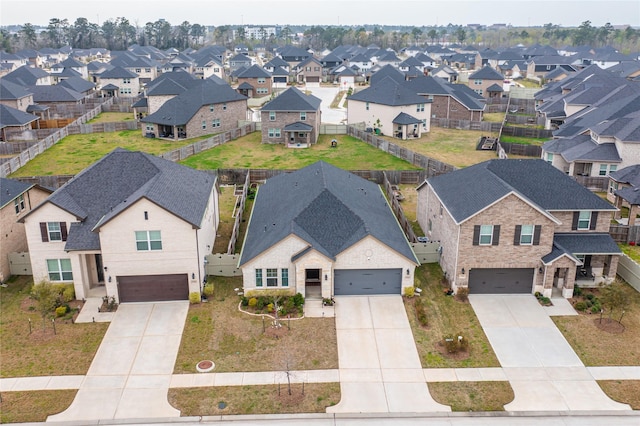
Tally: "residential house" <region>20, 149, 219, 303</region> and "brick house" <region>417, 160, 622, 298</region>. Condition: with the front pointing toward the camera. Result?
2

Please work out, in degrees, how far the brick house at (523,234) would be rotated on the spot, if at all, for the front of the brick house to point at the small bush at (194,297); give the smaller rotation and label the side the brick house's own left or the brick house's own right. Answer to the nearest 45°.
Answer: approximately 45° to the brick house's own right

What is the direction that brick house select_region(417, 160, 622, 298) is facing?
toward the camera

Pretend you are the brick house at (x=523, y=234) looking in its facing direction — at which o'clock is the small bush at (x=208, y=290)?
The small bush is roughly at 2 o'clock from the brick house.

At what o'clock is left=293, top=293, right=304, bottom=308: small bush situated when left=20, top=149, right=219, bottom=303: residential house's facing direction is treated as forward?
The small bush is roughly at 10 o'clock from the residential house.

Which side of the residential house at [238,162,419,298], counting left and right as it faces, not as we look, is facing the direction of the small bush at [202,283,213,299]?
right

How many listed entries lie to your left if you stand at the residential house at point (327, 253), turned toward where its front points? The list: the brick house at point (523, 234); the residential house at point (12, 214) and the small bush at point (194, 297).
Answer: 1

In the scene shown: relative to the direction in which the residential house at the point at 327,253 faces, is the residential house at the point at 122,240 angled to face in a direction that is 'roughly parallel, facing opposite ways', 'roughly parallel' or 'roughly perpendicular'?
roughly parallel

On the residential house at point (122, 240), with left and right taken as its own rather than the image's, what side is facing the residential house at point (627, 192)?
left

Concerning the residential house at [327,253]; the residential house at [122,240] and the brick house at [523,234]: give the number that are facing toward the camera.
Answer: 3

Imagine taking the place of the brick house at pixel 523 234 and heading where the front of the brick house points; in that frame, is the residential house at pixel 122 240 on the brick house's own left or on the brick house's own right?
on the brick house's own right

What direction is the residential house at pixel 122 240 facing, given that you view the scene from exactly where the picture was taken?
facing the viewer

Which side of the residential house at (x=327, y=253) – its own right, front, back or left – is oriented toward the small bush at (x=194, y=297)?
right

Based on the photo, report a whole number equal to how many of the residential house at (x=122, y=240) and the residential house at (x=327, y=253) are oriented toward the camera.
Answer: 2

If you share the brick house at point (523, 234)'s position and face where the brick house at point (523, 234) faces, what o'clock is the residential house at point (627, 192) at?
The residential house is roughly at 7 o'clock from the brick house.

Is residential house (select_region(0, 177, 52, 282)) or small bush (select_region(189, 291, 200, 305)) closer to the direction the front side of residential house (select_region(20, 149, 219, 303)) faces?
the small bush
